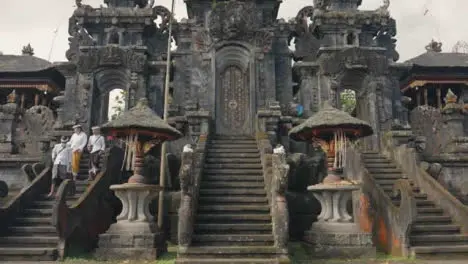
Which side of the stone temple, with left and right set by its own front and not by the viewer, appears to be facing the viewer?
front
